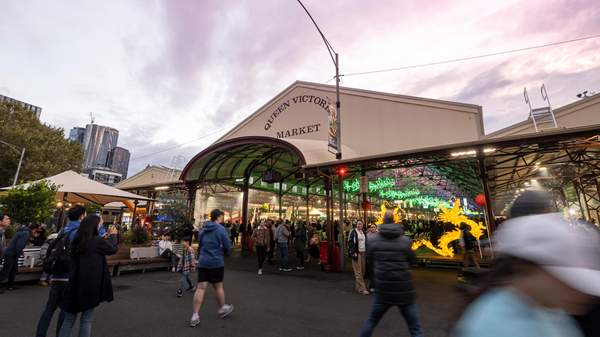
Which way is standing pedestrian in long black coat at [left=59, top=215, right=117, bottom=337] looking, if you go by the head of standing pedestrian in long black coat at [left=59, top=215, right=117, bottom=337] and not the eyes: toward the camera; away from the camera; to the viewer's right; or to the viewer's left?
away from the camera

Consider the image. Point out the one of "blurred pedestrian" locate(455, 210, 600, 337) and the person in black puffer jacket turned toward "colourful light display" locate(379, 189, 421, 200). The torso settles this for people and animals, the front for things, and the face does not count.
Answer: the person in black puffer jacket

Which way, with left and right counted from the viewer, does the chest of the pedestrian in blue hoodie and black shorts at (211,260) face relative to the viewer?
facing away from the viewer and to the right of the viewer

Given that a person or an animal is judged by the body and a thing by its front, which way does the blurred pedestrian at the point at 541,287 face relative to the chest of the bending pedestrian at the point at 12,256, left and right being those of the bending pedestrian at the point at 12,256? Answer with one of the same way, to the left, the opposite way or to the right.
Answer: to the right

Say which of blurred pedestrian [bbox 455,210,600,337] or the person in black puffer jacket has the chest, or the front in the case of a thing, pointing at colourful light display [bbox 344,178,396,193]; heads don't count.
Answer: the person in black puffer jacket

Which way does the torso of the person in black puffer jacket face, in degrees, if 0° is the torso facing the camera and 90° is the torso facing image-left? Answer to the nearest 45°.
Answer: approximately 180°

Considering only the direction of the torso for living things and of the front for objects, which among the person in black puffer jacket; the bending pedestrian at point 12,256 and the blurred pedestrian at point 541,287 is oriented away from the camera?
the person in black puffer jacket
